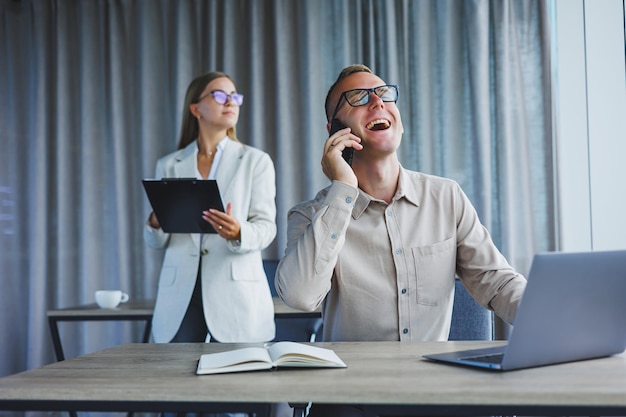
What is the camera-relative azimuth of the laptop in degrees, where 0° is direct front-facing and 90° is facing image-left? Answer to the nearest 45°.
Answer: approximately 135°

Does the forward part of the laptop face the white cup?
yes

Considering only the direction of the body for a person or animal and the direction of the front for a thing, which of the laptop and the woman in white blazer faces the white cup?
the laptop

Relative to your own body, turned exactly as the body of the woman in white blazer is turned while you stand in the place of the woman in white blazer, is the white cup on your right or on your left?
on your right

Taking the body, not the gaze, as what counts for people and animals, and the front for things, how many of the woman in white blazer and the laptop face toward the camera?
1

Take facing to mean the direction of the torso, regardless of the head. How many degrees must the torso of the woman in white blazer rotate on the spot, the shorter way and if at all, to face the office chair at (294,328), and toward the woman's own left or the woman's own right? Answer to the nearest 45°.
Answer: approximately 135° to the woman's own left

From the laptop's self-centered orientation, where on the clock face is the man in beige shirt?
The man in beige shirt is roughly at 12 o'clock from the laptop.

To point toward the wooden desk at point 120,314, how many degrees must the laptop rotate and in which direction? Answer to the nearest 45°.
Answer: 0° — it already faces it

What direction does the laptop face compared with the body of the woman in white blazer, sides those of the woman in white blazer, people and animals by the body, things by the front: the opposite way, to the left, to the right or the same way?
the opposite way

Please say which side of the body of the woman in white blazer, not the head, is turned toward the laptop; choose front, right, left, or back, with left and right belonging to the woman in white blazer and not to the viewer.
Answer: front

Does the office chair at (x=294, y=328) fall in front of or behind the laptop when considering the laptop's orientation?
in front
